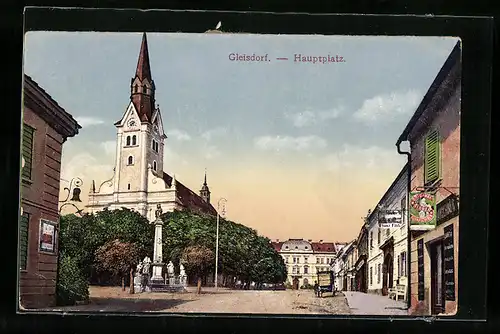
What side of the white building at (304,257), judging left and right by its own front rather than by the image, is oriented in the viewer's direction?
front

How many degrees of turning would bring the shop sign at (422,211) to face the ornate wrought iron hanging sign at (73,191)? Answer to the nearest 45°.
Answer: approximately 90° to its right

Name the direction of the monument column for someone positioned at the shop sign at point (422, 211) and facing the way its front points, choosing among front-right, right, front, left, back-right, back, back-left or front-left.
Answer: right

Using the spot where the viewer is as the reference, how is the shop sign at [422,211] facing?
facing the viewer

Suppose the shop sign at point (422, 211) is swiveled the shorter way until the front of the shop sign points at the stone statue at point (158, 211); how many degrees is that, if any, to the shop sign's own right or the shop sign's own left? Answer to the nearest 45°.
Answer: approximately 90° to the shop sign's own right
